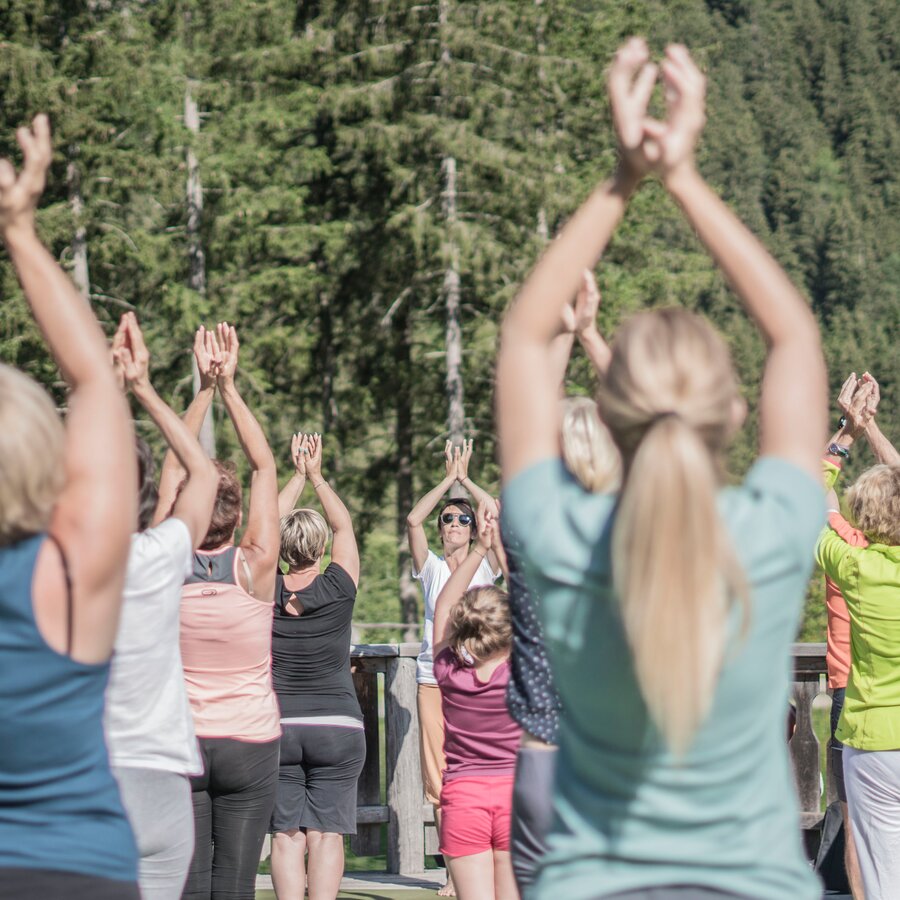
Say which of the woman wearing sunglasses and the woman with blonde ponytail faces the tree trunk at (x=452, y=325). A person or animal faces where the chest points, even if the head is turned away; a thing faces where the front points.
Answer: the woman with blonde ponytail

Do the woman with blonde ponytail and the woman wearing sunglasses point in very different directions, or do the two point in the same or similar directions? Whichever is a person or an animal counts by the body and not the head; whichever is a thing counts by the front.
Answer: very different directions

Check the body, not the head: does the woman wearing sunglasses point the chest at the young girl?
yes

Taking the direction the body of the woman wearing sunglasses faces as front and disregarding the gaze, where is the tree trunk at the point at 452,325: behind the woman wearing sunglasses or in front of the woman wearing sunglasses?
behind

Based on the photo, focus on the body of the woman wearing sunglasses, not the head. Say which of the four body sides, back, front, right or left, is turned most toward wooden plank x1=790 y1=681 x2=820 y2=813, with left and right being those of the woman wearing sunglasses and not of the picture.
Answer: left

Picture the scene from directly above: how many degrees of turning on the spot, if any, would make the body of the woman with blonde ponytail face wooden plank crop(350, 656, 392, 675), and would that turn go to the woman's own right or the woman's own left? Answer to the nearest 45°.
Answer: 0° — they already face it

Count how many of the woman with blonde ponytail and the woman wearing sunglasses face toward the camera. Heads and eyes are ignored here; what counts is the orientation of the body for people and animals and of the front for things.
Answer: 1

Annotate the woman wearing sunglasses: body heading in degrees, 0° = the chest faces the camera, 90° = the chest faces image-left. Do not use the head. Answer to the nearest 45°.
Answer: approximately 0°

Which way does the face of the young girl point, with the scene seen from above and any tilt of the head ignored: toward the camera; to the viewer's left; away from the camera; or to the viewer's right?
away from the camera

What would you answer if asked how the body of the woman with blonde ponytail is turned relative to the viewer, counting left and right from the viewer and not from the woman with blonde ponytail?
facing away from the viewer
